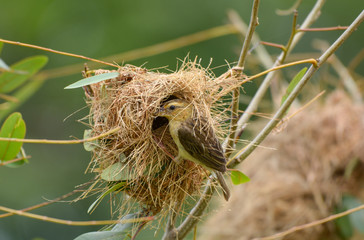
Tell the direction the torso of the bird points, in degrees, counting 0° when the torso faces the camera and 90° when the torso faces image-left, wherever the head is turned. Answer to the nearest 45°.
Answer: approximately 90°

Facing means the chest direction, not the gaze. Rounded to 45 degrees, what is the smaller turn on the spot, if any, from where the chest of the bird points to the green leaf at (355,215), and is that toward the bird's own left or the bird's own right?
approximately 135° to the bird's own right
